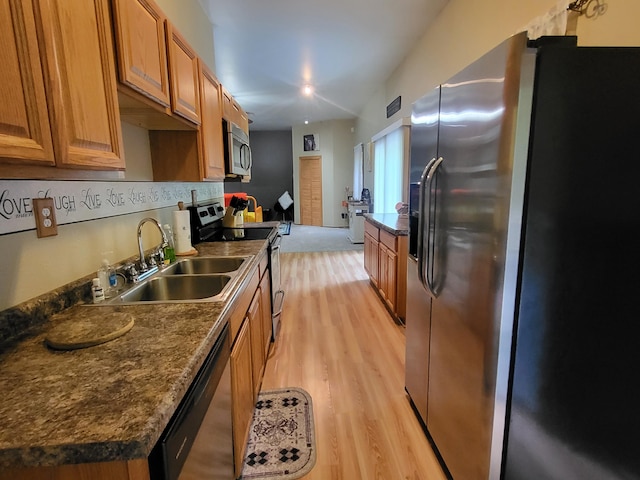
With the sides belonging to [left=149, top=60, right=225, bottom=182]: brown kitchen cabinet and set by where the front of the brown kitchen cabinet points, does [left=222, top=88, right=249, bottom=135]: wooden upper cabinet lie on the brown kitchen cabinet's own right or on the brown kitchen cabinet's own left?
on the brown kitchen cabinet's own left

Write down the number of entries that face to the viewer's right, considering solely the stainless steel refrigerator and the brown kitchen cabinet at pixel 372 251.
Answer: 0

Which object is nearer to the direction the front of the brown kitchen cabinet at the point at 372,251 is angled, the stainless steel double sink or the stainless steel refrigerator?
the stainless steel double sink

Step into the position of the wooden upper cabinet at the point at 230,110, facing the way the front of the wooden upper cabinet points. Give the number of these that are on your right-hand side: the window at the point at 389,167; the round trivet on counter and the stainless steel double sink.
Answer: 2

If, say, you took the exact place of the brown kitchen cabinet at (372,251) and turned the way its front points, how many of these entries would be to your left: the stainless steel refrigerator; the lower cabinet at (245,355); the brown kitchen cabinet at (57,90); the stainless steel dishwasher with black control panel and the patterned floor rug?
5

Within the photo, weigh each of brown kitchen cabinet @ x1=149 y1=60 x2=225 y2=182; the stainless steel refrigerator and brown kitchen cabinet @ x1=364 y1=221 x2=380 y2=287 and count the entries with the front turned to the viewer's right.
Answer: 1

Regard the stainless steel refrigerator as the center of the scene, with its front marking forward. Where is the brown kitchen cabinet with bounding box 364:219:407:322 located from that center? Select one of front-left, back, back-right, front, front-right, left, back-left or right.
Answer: right

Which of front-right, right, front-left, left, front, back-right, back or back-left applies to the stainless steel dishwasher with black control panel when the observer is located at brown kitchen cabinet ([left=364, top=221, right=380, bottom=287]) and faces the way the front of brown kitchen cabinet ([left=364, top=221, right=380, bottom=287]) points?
left

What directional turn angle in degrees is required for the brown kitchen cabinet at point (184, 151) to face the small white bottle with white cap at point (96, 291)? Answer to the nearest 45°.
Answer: approximately 135° to its right

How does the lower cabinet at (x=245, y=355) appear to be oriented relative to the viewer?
to the viewer's right

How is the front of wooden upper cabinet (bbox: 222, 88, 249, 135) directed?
to the viewer's right

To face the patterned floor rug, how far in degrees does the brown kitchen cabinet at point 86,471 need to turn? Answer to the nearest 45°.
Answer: approximately 90° to its left

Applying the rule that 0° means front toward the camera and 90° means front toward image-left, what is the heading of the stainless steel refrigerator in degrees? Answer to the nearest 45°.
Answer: approximately 45°

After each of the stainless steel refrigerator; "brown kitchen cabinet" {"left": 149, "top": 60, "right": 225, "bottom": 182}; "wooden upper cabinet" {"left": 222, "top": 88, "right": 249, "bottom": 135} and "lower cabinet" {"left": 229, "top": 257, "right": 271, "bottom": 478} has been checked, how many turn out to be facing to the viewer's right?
3

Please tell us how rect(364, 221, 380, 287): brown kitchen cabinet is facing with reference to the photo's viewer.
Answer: facing to the left of the viewer

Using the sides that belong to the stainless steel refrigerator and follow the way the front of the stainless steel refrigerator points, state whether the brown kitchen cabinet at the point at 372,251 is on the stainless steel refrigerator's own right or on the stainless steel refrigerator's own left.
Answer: on the stainless steel refrigerator's own right

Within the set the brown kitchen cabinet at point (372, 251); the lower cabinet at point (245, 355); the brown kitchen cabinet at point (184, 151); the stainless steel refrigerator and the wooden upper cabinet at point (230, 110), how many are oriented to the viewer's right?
3

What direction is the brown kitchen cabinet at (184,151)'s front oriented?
to the viewer's right
